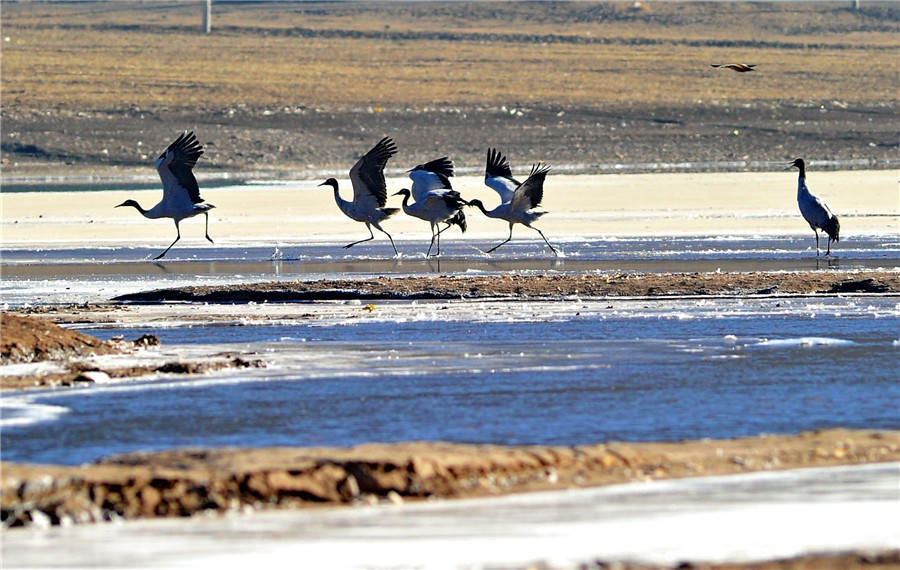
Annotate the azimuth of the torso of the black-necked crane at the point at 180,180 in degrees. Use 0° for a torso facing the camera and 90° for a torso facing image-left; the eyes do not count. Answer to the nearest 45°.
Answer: approximately 90°

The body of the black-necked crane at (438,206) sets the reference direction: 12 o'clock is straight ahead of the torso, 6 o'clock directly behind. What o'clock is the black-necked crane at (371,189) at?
the black-necked crane at (371,189) is roughly at 1 o'clock from the black-necked crane at (438,206).

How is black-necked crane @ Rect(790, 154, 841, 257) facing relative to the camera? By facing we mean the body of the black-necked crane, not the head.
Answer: to the viewer's left

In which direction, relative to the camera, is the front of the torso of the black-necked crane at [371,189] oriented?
to the viewer's left

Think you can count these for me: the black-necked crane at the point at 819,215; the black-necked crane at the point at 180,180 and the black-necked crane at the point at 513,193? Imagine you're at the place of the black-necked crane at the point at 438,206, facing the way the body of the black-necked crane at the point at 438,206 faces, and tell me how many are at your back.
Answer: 2

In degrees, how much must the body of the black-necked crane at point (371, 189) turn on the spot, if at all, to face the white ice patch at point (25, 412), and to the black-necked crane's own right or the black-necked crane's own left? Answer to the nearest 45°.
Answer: approximately 90° to the black-necked crane's own left

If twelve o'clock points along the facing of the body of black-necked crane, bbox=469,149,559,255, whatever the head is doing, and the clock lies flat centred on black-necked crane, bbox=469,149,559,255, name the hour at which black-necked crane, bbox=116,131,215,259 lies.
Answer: black-necked crane, bbox=116,131,215,259 is roughly at 12 o'clock from black-necked crane, bbox=469,149,559,255.

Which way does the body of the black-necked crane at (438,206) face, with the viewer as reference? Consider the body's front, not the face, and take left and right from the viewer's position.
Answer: facing to the left of the viewer

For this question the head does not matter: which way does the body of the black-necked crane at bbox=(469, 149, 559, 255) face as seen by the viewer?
to the viewer's left
